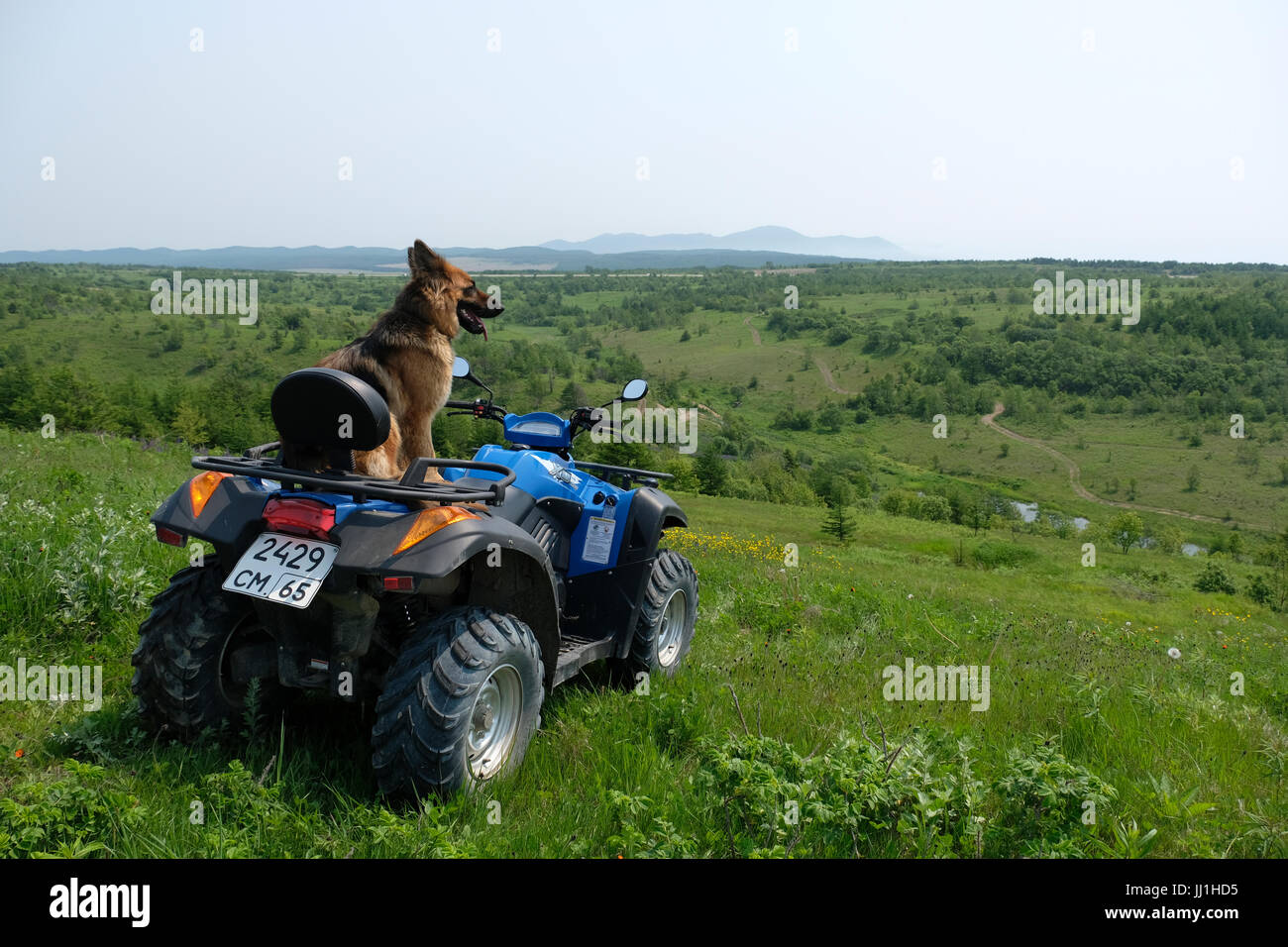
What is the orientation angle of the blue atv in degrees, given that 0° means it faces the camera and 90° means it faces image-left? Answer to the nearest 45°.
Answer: approximately 225°
